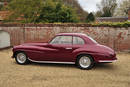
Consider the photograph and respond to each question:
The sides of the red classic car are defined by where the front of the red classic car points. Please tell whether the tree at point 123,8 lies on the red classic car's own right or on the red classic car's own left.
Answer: on the red classic car's own right

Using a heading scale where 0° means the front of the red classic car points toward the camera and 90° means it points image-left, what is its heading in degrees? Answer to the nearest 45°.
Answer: approximately 90°

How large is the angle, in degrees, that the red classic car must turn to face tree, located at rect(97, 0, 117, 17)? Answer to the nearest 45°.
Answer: approximately 90° to its right

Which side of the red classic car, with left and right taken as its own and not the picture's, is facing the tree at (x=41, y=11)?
right

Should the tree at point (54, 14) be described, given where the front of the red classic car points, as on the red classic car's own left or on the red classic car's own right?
on the red classic car's own right
